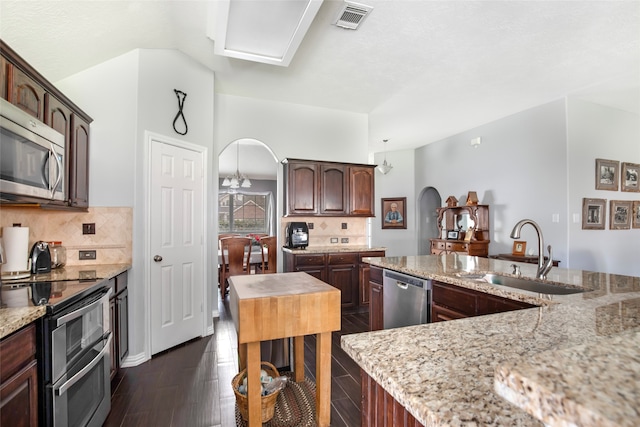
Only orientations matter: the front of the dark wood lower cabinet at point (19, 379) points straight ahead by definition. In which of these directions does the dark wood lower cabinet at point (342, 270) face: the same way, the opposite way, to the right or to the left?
to the right

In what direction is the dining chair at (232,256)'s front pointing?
away from the camera

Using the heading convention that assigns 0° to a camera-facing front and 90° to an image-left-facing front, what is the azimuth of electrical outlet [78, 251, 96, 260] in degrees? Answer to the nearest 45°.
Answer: approximately 0°

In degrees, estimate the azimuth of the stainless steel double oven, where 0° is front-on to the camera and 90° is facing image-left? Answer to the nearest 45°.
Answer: approximately 315°
